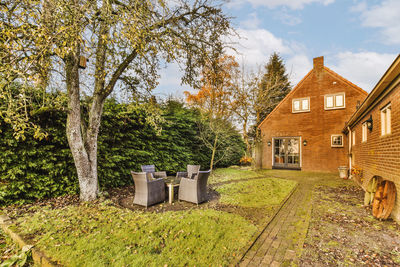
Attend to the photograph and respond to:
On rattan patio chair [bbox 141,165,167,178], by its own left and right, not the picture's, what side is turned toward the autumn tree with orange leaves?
left

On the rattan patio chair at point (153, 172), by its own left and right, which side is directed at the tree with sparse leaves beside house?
left

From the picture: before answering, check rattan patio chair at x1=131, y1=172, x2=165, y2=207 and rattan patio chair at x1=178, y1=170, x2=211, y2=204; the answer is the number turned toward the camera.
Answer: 0

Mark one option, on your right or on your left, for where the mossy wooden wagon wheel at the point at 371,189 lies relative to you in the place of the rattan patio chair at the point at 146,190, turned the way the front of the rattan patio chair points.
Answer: on your right

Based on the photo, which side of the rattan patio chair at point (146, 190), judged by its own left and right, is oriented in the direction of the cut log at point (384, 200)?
right

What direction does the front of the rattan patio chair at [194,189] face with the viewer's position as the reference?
facing away from the viewer and to the left of the viewer

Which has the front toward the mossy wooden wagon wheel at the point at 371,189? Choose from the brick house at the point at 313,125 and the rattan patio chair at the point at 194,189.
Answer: the brick house

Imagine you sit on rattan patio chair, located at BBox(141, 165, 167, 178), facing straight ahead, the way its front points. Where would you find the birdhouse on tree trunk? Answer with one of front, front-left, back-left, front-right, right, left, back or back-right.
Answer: right

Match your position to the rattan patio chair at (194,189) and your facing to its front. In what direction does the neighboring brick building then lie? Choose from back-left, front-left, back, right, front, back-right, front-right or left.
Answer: back-right

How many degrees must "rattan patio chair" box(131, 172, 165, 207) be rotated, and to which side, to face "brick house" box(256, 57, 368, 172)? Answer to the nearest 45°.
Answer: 0° — it already faces it

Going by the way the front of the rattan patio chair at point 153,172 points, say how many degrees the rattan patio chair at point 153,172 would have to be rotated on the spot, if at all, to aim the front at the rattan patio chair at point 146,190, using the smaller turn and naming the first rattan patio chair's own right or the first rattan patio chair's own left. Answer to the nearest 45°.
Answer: approximately 45° to the first rattan patio chair's own right
